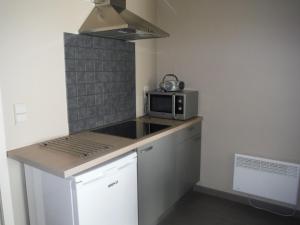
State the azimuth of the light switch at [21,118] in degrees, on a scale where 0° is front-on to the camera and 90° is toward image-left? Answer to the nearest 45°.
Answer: approximately 315°

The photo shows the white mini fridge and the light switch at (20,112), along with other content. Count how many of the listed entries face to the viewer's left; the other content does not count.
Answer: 0

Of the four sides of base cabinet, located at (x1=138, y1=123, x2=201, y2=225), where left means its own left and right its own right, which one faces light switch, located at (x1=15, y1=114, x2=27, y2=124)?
right

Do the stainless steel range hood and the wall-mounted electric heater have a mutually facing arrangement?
no

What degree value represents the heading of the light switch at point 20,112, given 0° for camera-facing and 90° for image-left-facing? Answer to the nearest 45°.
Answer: approximately 315°

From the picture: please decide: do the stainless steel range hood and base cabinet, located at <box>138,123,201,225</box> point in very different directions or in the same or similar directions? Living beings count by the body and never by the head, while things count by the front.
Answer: same or similar directions

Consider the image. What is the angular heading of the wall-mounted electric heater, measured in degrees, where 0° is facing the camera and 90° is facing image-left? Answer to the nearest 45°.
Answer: approximately 45°

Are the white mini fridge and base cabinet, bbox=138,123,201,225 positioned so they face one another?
no

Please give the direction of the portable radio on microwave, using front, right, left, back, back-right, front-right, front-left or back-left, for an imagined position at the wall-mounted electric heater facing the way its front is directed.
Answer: front-right

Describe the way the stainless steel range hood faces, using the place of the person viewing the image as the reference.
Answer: facing the viewer and to the right of the viewer

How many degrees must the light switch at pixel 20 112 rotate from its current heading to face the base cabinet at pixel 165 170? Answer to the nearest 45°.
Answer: approximately 45° to its left

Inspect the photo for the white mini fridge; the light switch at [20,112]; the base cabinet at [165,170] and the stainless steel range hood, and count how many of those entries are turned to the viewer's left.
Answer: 0

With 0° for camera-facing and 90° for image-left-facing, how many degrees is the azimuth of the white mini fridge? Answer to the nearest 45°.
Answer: approximately 315°

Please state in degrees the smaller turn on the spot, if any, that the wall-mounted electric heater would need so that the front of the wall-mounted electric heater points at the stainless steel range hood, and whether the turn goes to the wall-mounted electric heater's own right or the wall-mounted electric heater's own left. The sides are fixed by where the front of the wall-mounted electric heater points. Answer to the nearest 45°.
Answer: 0° — it already faces it

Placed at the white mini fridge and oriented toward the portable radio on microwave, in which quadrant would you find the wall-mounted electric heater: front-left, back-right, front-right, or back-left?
front-right
